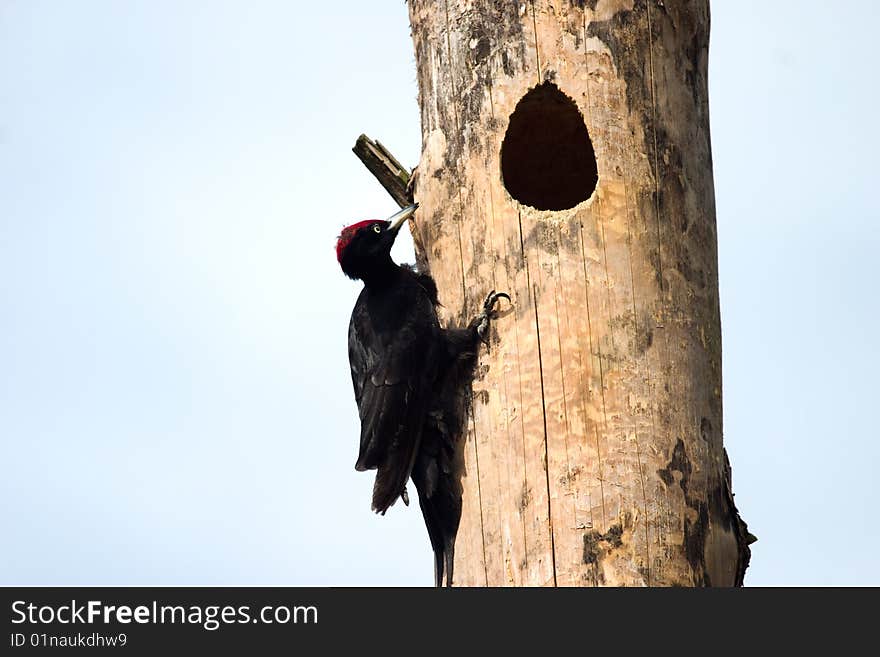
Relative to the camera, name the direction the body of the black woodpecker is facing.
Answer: to the viewer's right
